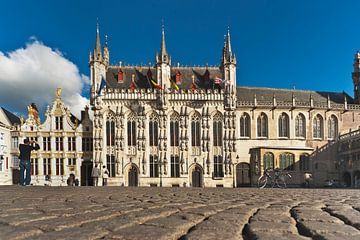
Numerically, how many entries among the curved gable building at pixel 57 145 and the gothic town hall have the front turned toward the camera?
2

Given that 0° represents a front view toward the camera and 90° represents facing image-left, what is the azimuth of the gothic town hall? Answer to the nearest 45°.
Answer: approximately 0°

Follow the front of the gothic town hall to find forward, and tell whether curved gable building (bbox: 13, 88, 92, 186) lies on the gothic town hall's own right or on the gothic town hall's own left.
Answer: on the gothic town hall's own right

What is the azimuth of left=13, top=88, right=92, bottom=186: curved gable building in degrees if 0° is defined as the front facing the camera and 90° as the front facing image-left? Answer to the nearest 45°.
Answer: approximately 0°

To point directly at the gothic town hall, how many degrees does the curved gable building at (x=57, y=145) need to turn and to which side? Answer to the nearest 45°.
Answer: approximately 90° to its left

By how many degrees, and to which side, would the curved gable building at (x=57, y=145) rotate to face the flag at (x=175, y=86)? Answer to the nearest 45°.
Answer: approximately 90° to its left
